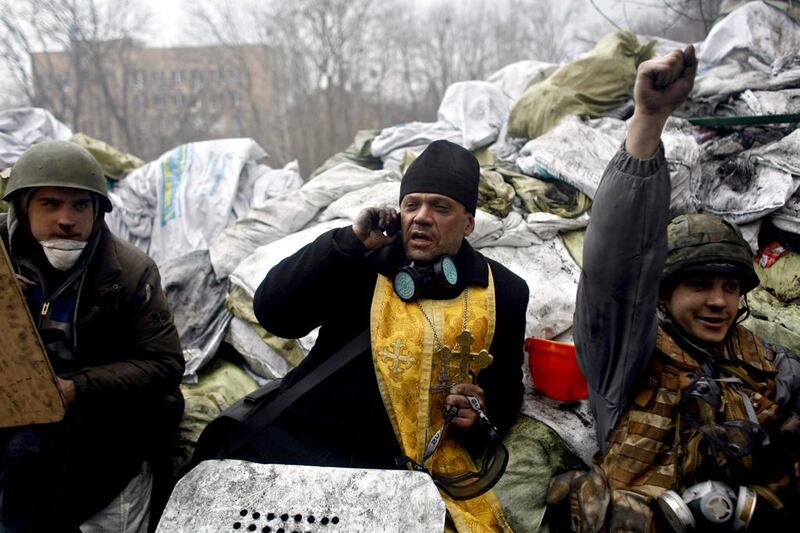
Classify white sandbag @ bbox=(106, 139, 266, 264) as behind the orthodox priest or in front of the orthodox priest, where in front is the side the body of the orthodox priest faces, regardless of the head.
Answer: behind

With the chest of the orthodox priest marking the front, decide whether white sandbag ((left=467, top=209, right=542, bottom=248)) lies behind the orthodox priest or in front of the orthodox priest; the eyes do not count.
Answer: behind

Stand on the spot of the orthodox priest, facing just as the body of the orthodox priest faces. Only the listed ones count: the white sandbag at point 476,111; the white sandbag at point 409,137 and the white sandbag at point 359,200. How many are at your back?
3

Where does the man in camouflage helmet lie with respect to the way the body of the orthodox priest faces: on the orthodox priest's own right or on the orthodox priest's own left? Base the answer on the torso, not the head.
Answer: on the orthodox priest's own left

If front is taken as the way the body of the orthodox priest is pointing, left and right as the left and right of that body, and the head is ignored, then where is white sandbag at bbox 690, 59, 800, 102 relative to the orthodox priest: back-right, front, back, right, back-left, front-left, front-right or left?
back-left

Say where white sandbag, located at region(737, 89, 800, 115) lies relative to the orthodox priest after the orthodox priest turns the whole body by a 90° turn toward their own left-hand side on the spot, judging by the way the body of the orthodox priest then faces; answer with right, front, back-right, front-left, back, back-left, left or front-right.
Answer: front-left

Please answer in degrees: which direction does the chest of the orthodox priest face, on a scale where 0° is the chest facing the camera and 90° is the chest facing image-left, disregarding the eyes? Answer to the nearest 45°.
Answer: approximately 0°

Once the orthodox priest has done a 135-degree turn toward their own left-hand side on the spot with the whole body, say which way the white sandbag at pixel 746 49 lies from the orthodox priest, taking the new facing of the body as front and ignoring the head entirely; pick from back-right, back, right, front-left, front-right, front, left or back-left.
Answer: front

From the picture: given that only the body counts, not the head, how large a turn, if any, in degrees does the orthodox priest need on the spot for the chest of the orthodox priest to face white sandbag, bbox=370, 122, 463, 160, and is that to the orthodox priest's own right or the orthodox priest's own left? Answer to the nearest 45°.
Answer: approximately 180°

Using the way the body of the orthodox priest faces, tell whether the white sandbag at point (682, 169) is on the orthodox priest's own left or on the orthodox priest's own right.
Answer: on the orthodox priest's own left

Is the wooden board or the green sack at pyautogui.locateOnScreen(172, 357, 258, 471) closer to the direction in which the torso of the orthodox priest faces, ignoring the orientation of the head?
the wooden board

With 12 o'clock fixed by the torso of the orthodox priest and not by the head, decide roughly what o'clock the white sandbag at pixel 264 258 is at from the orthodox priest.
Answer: The white sandbag is roughly at 5 o'clock from the orthodox priest.

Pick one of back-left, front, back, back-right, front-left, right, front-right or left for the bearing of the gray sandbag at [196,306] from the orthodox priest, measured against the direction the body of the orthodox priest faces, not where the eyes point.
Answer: back-right

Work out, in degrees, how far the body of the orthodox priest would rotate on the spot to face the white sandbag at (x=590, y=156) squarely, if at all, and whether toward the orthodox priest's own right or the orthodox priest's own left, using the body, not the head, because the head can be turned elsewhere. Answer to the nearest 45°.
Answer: approximately 135° to the orthodox priest's own left
